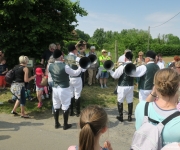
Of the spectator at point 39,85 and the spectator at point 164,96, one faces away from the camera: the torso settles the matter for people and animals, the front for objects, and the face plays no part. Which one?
the spectator at point 164,96

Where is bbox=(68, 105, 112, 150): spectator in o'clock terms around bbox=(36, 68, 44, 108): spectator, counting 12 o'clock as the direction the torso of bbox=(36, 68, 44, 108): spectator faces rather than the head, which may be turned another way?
bbox=(68, 105, 112, 150): spectator is roughly at 3 o'clock from bbox=(36, 68, 44, 108): spectator.

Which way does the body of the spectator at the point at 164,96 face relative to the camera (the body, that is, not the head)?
away from the camera

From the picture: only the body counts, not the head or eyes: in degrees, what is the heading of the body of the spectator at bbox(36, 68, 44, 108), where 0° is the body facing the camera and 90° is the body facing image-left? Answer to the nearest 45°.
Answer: approximately 270°

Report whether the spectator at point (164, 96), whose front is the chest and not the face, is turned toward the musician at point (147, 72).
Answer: yes
